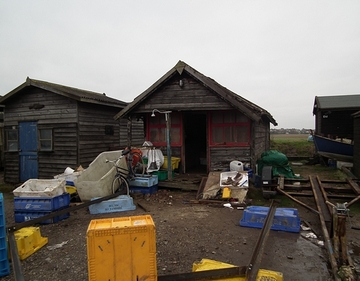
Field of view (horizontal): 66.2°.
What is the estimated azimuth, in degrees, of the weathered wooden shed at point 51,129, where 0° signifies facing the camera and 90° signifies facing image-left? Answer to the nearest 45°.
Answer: approximately 45°

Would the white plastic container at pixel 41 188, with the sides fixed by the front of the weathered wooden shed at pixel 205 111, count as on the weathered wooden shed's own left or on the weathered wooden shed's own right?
on the weathered wooden shed's own right

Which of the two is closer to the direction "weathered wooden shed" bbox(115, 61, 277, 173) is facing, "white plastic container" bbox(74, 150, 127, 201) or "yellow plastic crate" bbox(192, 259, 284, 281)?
the yellow plastic crate

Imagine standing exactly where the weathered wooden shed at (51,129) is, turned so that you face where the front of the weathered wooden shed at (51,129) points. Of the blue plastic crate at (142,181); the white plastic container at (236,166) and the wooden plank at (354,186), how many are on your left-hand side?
3

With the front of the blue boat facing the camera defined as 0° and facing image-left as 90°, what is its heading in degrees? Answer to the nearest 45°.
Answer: approximately 90°

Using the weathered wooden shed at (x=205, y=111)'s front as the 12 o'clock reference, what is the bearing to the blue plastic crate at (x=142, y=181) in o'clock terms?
The blue plastic crate is roughly at 2 o'clock from the weathered wooden shed.

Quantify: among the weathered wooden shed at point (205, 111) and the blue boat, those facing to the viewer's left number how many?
1

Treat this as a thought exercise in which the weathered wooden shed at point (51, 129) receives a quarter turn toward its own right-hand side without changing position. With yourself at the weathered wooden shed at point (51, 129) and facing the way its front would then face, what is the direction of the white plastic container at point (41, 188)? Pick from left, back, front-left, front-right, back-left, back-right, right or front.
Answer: back-left

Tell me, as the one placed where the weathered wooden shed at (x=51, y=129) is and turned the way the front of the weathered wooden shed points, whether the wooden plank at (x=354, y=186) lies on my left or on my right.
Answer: on my left

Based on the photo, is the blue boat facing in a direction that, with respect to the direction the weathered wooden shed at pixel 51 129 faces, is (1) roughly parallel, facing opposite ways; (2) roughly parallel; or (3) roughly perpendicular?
roughly perpendicular
